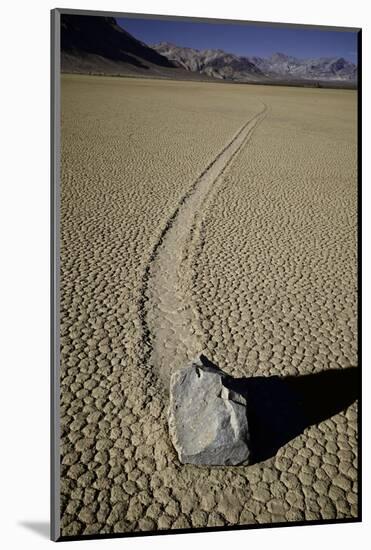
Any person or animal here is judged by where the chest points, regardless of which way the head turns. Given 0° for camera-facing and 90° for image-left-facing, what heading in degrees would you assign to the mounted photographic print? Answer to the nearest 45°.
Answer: approximately 315°
